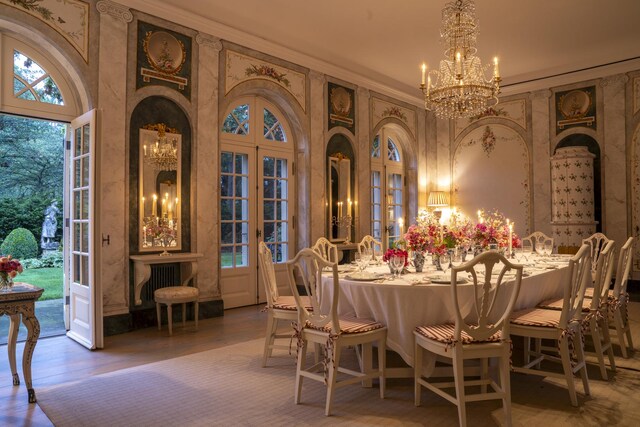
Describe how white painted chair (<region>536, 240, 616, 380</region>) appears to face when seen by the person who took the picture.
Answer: facing to the left of the viewer

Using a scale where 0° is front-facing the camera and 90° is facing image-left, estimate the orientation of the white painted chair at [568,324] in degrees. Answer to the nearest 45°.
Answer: approximately 135°

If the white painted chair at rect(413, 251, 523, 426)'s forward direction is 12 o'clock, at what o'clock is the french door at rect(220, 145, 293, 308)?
The french door is roughly at 12 o'clock from the white painted chair.

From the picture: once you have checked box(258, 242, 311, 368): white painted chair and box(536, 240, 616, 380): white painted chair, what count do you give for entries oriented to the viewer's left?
1

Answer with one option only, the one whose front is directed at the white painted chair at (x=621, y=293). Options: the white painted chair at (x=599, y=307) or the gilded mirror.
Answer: the gilded mirror

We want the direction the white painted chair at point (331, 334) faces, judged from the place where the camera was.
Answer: facing away from the viewer and to the right of the viewer

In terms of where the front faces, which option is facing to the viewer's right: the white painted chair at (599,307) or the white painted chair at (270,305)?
the white painted chair at (270,305)

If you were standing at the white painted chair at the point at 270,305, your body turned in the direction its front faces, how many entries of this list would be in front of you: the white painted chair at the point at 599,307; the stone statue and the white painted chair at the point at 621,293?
2

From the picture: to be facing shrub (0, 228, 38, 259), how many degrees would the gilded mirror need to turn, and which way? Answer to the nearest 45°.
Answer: approximately 180°

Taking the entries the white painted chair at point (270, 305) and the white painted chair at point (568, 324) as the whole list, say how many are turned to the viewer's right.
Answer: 1

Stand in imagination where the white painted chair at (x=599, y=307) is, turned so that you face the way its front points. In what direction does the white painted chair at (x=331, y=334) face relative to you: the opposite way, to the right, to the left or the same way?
to the right

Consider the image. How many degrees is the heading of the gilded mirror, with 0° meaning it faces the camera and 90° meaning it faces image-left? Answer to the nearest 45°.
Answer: approximately 315°

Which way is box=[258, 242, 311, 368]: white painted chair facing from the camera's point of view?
to the viewer's right
